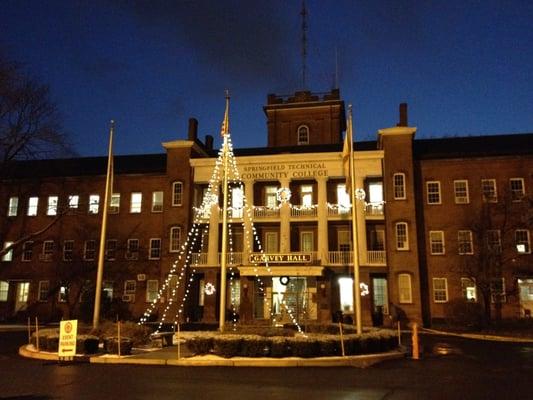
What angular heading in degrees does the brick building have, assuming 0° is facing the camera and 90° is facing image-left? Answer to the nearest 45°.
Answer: approximately 0°

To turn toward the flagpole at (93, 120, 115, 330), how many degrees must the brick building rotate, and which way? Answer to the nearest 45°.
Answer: approximately 45° to its right

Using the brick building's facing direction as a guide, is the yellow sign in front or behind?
in front

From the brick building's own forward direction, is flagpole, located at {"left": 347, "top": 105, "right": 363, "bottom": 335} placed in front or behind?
in front

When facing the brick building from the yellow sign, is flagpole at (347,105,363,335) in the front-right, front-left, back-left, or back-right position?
front-right
